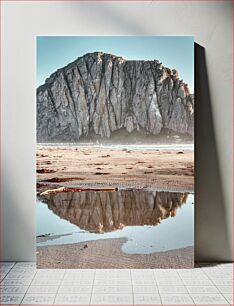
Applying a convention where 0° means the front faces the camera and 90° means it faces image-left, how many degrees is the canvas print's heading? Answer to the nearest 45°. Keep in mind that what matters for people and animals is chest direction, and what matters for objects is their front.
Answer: approximately 0°
